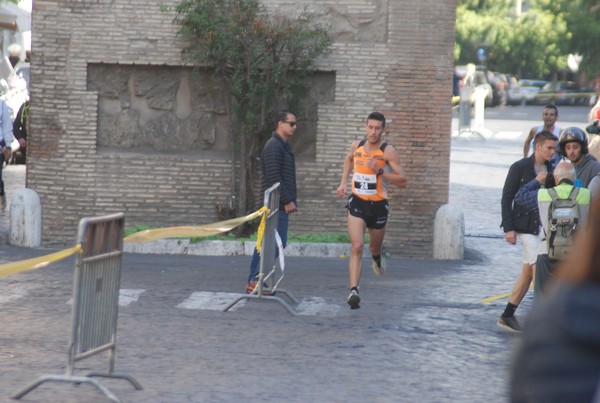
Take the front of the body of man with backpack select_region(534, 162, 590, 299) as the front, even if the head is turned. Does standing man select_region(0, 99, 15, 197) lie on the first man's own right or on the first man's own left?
on the first man's own left

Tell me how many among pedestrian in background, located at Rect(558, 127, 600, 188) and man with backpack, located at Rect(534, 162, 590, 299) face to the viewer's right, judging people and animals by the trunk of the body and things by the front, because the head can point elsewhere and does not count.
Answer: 0

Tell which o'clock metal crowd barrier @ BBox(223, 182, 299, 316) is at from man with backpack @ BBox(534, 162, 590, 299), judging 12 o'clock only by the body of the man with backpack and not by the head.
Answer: The metal crowd barrier is roughly at 10 o'clock from the man with backpack.

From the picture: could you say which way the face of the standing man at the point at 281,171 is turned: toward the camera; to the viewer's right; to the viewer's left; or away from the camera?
to the viewer's right

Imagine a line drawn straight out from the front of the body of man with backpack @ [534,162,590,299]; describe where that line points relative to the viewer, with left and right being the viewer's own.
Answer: facing away from the viewer

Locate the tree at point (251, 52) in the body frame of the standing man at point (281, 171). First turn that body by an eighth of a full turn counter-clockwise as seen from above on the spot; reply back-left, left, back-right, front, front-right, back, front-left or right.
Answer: front-left

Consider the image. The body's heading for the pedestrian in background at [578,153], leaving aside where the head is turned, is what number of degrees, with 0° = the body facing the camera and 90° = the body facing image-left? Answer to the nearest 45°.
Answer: approximately 45°

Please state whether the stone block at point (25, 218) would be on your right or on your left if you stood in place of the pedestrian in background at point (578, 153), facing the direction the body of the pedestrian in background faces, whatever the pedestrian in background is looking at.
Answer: on your right

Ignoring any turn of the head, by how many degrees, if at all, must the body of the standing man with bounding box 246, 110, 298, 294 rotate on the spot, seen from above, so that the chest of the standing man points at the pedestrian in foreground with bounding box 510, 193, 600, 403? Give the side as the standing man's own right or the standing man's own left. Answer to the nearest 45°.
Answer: approximately 90° to the standing man's own right

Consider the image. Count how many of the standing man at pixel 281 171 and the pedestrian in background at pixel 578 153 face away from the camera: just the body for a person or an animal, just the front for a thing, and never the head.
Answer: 0

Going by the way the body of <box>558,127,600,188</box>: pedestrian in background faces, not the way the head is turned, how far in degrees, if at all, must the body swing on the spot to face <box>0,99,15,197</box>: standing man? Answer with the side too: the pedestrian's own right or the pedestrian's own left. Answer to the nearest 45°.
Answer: approximately 90° to the pedestrian's own right

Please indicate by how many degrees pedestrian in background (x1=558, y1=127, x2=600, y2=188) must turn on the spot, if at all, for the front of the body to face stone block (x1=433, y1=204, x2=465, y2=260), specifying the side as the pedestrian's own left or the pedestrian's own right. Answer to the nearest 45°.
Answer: approximately 135° to the pedestrian's own right

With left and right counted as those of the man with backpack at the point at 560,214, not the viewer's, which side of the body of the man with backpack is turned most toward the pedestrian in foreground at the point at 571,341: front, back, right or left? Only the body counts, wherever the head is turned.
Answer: back

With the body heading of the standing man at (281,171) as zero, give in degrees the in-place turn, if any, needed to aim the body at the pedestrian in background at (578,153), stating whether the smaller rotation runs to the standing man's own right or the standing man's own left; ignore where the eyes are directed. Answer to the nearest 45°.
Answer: approximately 45° to the standing man's own right

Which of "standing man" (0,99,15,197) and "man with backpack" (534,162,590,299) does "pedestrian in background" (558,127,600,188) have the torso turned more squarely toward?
the man with backpack

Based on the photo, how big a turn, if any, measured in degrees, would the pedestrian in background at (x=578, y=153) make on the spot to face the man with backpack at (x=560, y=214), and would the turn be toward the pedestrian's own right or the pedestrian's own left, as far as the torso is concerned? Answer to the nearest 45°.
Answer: approximately 45° to the pedestrian's own left

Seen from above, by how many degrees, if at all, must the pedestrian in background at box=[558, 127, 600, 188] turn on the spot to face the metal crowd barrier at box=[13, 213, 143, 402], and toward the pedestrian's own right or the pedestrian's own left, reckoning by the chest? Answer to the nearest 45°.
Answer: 0° — they already face it

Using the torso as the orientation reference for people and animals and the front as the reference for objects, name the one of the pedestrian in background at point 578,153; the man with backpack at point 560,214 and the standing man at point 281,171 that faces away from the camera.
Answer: the man with backpack
